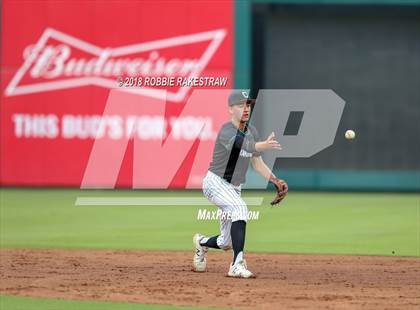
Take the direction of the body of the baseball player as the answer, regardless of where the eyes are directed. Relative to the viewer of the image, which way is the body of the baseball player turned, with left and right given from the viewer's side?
facing the viewer and to the right of the viewer
